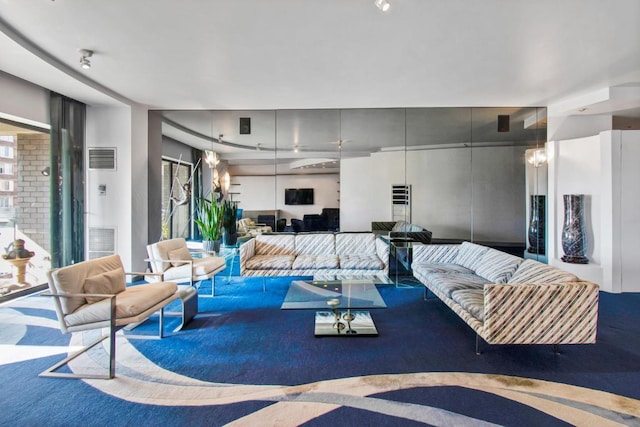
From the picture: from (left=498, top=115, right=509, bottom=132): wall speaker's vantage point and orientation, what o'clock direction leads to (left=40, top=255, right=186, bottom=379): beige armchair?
The beige armchair is roughly at 1 o'clock from the wall speaker.

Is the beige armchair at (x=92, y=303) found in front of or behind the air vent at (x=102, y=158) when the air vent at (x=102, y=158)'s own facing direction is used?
in front

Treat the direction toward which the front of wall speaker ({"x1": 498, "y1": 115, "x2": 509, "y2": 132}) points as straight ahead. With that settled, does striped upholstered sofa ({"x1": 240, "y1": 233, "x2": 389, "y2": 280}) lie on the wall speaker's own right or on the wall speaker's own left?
on the wall speaker's own right

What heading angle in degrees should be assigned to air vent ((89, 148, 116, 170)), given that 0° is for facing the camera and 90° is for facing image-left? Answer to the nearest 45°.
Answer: approximately 0°

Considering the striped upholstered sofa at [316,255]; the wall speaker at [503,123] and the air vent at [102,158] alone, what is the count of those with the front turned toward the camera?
3

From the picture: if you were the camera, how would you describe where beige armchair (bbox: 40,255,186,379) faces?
facing the viewer and to the right of the viewer

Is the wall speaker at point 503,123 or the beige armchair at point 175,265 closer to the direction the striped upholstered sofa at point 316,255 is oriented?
the beige armchair

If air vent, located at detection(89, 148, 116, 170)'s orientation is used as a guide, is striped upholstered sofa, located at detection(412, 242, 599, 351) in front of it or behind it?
in front
